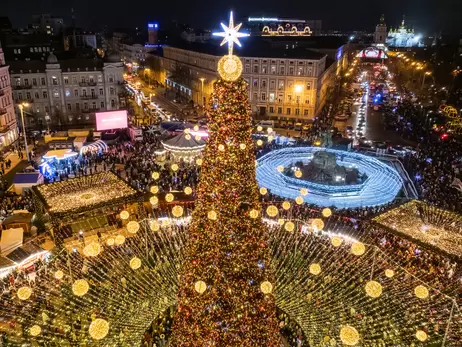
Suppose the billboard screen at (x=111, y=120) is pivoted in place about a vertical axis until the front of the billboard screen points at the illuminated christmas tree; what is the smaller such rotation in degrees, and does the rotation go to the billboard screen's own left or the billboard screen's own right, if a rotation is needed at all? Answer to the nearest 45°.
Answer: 0° — it already faces it

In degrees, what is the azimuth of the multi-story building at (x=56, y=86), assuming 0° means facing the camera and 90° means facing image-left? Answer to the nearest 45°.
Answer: approximately 0°

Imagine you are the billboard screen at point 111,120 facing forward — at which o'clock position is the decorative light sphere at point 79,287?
The decorative light sphere is roughly at 12 o'clock from the billboard screen.

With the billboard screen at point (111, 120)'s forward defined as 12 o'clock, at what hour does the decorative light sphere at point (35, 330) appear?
The decorative light sphere is roughly at 12 o'clock from the billboard screen.

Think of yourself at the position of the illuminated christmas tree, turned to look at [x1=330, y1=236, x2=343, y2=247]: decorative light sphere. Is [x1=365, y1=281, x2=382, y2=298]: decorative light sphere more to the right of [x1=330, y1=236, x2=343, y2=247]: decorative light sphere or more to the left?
right

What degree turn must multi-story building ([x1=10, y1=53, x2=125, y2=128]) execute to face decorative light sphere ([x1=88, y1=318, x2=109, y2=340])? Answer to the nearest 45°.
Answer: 0° — it already faces it

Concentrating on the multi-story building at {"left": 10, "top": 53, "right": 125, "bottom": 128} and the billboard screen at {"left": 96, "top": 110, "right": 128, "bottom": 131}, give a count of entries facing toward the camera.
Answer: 2

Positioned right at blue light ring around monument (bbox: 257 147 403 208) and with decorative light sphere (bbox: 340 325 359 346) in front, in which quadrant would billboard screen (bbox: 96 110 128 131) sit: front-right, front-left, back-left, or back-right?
back-right

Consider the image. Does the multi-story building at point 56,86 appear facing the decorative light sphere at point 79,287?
yes

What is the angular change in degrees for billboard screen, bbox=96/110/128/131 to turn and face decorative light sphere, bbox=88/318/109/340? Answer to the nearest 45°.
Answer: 0° — it already faces it
